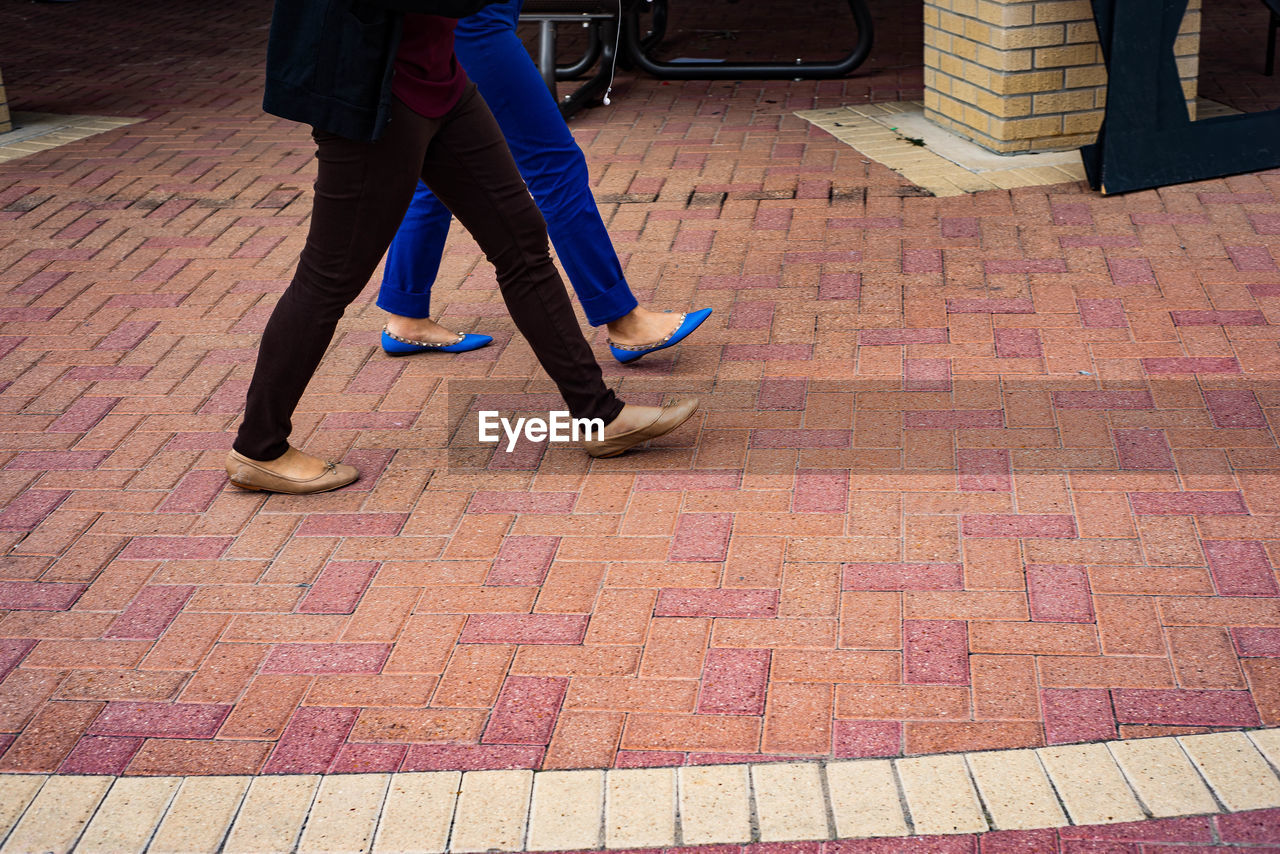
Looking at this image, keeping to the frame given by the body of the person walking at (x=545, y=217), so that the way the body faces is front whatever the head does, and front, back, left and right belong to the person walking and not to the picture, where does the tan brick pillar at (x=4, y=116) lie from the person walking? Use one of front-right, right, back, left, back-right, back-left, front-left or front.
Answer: back-left

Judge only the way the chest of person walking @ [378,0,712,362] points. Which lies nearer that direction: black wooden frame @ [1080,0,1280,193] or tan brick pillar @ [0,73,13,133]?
the black wooden frame

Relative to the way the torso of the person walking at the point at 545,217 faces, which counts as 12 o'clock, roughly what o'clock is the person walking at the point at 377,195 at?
the person walking at the point at 377,195 is roughly at 4 o'clock from the person walking at the point at 545,217.

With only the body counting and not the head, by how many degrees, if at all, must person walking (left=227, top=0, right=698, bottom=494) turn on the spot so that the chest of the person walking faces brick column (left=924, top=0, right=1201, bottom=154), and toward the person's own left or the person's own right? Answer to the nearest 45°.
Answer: approximately 45° to the person's own left

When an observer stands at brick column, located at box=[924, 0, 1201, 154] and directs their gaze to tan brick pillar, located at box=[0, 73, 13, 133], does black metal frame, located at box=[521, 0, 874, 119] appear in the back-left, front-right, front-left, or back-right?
front-right

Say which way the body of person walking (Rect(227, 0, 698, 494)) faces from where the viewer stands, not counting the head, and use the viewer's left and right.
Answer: facing to the right of the viewer

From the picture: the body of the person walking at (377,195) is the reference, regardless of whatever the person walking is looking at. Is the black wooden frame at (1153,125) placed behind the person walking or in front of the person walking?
in front

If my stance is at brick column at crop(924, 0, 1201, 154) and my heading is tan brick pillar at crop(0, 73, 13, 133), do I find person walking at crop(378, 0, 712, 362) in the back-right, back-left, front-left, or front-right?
front-left

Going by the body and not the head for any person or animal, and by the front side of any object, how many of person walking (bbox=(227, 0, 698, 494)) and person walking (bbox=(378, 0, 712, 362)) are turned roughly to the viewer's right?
2

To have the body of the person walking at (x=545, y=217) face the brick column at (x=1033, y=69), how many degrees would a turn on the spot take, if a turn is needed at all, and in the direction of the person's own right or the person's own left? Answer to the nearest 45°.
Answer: approximately 45° to the person's own left

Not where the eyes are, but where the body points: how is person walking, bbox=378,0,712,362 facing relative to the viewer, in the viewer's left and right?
facing to the right of the viewer

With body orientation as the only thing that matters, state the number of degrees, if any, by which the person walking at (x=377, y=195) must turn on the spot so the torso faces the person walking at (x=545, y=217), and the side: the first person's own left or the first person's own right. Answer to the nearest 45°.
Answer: approximately 45° to the first person's own left

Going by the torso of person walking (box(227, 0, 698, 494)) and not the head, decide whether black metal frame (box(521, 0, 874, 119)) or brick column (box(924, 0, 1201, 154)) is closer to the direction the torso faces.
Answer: the brick column
